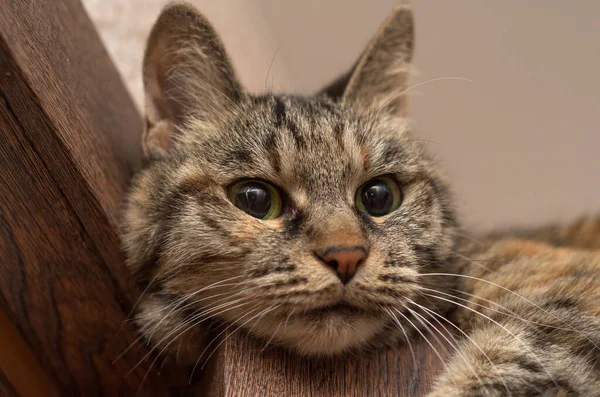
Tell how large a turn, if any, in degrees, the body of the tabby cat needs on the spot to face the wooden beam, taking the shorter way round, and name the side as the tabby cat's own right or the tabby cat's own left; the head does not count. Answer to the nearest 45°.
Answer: approximately 45° to the tabby cat's own right

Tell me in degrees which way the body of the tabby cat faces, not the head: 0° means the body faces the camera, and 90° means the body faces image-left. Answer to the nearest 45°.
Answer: approximately 45°
